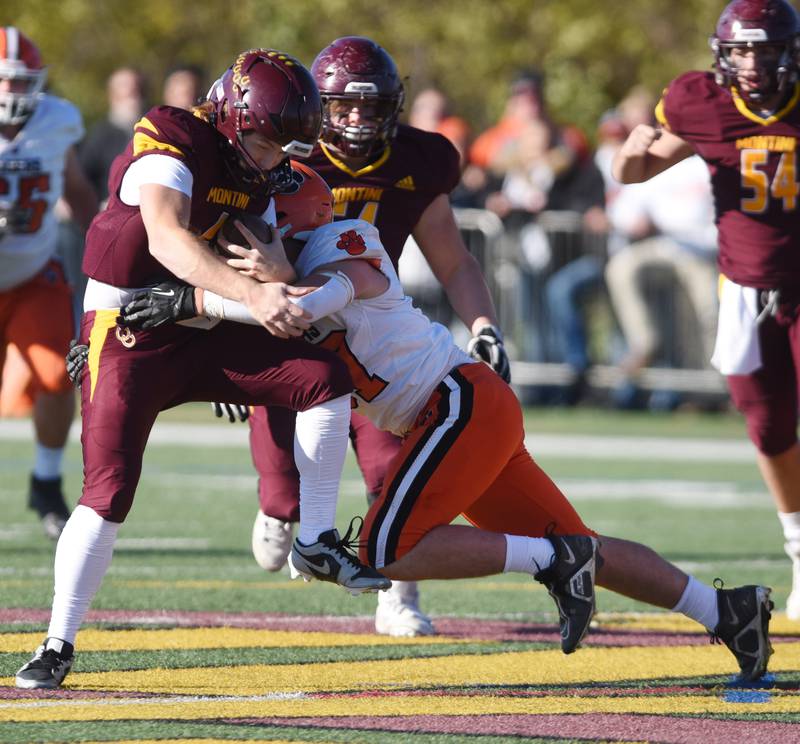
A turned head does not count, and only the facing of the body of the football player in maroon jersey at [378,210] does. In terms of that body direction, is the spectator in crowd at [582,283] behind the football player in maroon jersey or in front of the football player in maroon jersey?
behind

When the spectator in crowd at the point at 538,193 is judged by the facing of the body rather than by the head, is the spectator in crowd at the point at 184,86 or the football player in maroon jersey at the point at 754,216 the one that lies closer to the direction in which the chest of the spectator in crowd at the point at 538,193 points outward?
the football player in maroon jersey

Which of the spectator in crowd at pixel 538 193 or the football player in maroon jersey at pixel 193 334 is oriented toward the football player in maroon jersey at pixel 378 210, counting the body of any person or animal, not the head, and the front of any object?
the spectator in crowd

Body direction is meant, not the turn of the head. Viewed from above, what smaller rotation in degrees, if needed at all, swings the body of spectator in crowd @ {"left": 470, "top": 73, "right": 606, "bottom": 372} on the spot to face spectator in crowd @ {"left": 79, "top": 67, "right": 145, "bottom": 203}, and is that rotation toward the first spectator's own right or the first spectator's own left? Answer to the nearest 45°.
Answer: approximately 45° to the first spectator's own right

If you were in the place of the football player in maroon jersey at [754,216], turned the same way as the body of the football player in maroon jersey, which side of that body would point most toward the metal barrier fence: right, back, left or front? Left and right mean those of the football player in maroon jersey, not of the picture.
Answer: back

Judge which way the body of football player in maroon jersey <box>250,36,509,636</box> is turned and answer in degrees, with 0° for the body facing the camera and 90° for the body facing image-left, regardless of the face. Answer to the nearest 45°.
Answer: approximately 0°

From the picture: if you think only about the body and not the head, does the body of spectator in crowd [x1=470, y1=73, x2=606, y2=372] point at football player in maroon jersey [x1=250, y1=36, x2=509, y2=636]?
yes

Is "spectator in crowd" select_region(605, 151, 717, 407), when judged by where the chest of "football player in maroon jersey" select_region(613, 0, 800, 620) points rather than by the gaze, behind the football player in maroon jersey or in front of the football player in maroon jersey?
behind

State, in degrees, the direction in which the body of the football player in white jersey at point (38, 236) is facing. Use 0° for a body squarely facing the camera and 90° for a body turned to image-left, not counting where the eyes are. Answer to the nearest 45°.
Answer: approximately 0°

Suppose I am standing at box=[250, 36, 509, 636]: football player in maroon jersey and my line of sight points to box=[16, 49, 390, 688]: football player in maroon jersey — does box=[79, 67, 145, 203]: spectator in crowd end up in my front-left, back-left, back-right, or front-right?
back-right
